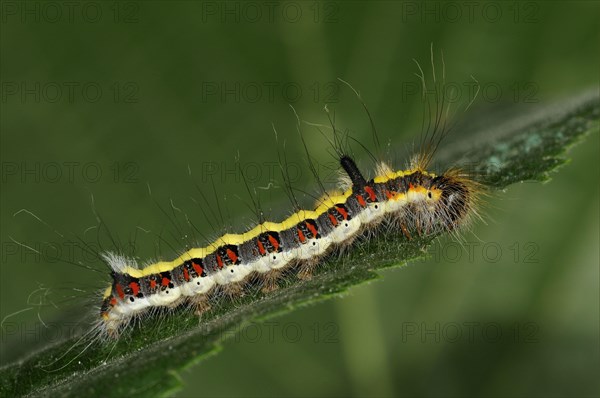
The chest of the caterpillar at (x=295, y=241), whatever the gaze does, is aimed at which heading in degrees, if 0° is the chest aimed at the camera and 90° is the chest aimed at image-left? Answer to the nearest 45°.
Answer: approximately 270°
